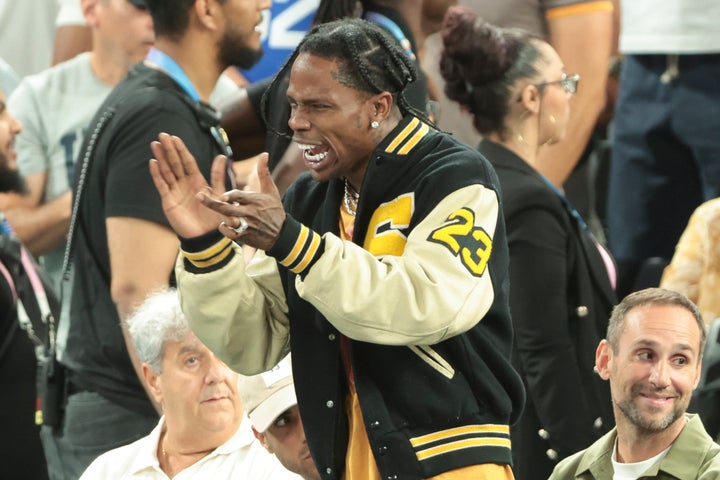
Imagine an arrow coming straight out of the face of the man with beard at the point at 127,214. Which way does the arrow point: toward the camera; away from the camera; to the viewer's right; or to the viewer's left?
to the viewer's right

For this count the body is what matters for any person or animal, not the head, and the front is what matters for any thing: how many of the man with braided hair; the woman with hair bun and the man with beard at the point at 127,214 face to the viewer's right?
2

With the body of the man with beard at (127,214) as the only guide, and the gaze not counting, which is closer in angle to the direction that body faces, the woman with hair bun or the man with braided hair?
the woman with hair bun

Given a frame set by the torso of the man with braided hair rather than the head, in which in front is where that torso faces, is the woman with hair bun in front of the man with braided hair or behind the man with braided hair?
behind

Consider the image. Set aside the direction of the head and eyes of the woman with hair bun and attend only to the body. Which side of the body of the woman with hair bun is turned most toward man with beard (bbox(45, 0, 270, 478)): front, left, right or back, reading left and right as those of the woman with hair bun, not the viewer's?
back

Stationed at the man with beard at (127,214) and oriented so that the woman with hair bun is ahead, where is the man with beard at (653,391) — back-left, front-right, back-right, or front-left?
front-right

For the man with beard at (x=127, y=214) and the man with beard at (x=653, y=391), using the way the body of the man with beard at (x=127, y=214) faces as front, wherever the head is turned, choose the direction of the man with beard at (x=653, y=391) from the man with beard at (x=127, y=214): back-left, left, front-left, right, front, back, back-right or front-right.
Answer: front-right

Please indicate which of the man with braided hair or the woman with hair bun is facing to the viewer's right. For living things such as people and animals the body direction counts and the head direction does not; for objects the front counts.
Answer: the woman with hair bun

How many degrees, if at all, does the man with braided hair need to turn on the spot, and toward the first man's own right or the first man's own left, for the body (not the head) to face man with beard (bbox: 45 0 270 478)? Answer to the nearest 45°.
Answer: approximately 90° to the first man's own right

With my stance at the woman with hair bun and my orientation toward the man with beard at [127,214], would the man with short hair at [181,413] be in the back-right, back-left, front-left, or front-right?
front-left

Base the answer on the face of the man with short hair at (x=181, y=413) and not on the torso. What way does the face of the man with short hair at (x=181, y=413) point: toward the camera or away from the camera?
toward the camera

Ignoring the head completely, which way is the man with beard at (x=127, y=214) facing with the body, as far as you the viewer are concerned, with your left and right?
facing to the right of the viewer

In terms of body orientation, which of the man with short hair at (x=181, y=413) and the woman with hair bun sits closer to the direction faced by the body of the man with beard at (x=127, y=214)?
the woman with hair bun

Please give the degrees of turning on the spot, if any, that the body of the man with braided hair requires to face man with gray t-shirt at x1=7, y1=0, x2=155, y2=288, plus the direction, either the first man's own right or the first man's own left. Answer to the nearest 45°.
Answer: approximately 90° to the first man's own right

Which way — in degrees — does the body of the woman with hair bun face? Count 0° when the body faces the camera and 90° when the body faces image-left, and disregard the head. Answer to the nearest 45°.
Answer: approximately 270°
